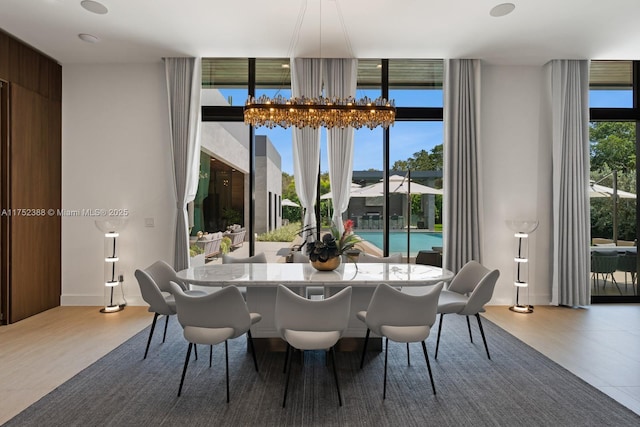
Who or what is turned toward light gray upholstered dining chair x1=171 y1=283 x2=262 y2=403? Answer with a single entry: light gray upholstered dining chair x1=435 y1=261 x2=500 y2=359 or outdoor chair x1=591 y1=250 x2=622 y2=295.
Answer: light gray upholstered dining chair x1=435 y1=261 x2=500 y2=359

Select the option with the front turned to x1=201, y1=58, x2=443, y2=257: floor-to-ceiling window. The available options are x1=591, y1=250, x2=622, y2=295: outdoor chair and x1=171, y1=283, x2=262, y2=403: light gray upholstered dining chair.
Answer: the light gray upholstered dining chair

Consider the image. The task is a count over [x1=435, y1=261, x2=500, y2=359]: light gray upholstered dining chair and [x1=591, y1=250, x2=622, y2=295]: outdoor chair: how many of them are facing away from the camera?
1

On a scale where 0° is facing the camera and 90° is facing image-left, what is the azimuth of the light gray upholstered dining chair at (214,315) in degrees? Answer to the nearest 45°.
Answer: approximately 225°

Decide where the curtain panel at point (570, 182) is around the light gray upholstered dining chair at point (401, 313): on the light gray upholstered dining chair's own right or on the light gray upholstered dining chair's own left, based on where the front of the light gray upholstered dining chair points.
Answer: on the light gray upholstered dining chair's own right

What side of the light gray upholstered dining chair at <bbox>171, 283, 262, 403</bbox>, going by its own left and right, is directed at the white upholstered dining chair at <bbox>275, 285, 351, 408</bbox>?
right

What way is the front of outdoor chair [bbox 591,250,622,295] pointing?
away from the camera

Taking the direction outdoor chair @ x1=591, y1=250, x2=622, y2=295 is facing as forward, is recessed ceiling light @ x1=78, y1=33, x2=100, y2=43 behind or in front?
behind

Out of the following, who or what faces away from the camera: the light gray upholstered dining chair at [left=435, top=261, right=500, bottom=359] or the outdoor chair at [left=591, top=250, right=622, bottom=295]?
the outdoor chair

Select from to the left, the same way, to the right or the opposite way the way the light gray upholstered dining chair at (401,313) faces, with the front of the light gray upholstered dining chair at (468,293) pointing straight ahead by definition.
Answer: to the right

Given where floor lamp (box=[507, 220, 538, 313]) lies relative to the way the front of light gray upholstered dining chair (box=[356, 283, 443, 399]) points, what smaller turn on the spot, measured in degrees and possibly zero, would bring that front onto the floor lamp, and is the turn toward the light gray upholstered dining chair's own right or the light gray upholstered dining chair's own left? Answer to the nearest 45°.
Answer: approximately 90° to the light gray upholstered dining chair's own right
